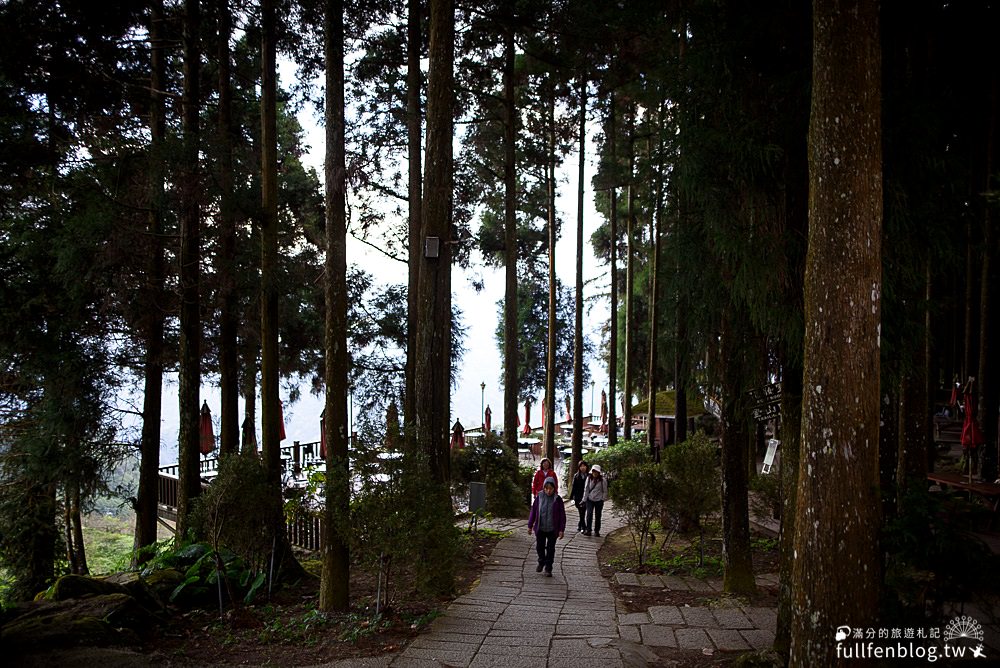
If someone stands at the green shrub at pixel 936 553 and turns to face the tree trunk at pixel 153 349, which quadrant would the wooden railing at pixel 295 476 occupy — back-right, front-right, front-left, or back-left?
front-right

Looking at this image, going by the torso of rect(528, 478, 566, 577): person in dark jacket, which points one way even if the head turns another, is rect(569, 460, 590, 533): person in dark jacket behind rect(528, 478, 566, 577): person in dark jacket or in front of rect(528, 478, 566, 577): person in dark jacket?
behind

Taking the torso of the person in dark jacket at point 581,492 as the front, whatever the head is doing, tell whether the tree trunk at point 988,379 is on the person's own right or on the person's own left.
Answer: on the person's own left

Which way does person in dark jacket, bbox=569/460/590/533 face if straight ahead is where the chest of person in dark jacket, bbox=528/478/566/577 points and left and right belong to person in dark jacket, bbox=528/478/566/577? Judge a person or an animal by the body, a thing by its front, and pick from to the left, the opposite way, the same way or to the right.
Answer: the same way

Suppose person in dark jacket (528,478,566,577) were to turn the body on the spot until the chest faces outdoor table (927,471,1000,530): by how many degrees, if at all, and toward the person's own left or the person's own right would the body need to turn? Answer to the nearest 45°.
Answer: approximately 90° to the person's own left

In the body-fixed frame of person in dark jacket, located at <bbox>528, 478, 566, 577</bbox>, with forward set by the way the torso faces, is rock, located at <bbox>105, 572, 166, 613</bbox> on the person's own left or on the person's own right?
on the person's own right

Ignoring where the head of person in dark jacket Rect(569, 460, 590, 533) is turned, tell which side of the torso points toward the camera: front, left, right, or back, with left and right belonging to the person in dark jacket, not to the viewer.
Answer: front

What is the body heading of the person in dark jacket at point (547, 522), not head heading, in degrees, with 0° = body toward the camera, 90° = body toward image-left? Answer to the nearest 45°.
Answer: approximately 0°

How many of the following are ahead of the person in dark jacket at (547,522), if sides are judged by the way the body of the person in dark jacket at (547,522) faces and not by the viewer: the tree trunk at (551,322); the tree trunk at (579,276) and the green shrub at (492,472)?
0

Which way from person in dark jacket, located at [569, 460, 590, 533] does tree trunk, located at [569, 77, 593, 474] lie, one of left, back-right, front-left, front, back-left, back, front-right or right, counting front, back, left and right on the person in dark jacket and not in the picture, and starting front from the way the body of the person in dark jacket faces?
back
